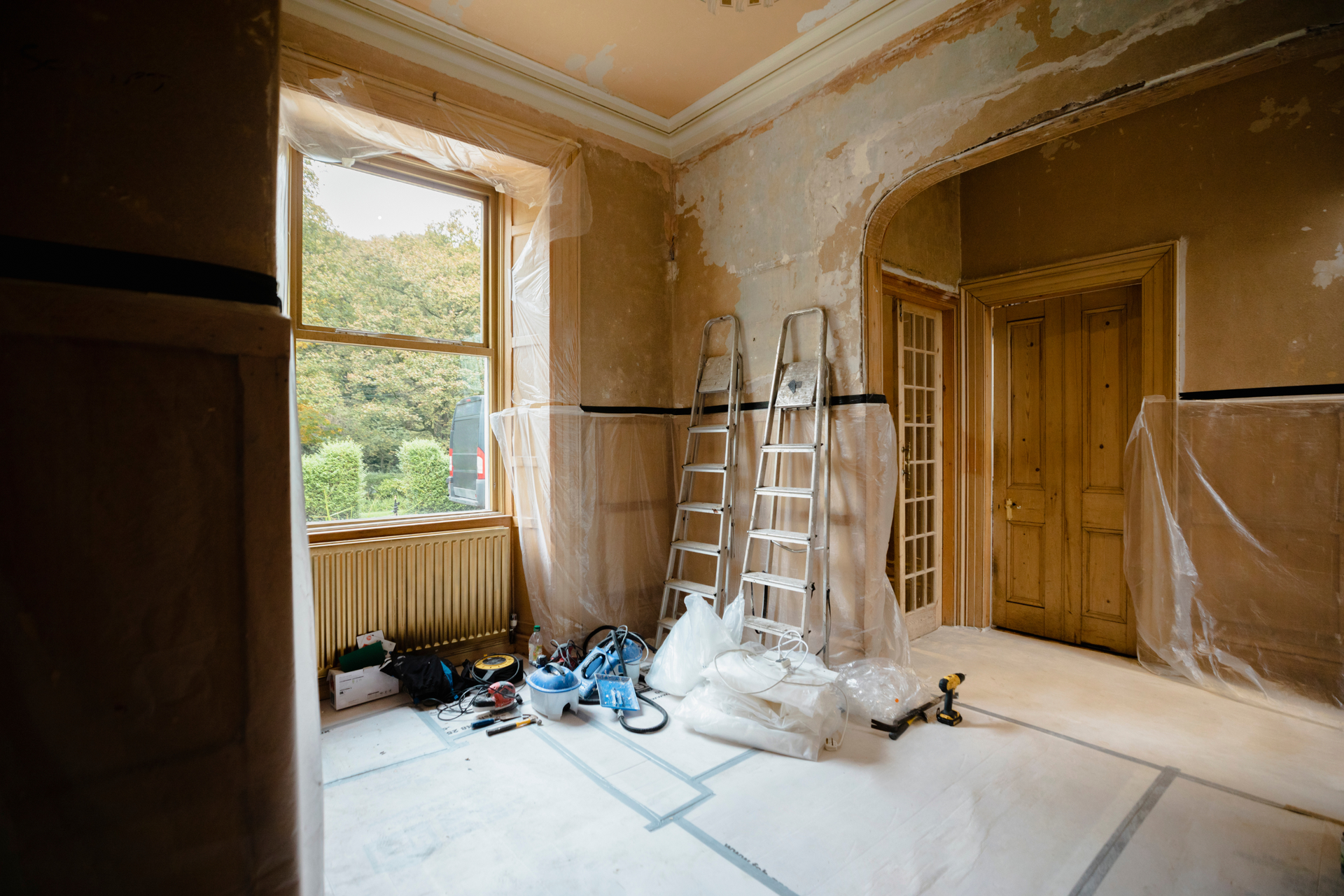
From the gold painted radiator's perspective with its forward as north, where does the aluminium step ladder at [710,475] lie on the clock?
The aluminium step ladder is roughly at 11 o'clock from the gold painted radiator.

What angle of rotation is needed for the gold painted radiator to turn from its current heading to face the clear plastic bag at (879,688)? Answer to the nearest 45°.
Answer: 0° — it already faces it

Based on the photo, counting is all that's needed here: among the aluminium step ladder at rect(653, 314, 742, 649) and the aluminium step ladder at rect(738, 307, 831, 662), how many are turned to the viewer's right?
0

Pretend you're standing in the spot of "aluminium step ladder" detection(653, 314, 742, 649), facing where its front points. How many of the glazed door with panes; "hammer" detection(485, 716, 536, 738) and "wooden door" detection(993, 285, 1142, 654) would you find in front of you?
1

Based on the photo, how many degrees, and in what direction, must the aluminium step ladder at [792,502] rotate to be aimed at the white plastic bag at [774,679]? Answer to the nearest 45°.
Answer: approximately 45° to its left

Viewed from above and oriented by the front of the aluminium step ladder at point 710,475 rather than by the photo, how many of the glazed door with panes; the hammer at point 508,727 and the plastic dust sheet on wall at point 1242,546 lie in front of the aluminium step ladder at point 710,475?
1

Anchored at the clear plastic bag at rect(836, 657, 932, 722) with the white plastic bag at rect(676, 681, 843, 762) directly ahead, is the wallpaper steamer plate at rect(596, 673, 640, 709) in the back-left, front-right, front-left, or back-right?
front-right

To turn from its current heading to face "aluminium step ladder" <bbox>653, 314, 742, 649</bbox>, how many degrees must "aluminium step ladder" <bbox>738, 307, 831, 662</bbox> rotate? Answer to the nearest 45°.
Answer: approximately 90° to its right

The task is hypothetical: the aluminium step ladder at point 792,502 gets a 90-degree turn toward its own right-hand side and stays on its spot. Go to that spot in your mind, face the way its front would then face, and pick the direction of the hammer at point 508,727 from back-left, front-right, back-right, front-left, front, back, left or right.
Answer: left

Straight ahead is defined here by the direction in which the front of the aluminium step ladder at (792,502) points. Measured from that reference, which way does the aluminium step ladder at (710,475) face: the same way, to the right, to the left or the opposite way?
the same way

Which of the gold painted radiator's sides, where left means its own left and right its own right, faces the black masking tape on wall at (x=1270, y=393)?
front

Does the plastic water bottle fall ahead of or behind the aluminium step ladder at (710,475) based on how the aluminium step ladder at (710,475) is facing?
ahead

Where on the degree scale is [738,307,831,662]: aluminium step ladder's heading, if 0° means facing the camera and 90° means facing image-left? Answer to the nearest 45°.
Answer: approximately 45°

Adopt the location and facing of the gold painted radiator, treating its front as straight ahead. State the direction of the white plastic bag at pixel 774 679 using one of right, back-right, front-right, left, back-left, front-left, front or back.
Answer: front

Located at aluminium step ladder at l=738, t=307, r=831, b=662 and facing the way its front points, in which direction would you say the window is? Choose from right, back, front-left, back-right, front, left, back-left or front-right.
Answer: front-right

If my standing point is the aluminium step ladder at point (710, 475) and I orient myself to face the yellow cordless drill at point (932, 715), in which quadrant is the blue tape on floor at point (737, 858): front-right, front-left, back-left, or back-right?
front-right

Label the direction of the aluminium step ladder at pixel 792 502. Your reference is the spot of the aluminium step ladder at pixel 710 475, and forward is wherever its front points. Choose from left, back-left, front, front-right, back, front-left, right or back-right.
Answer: left
